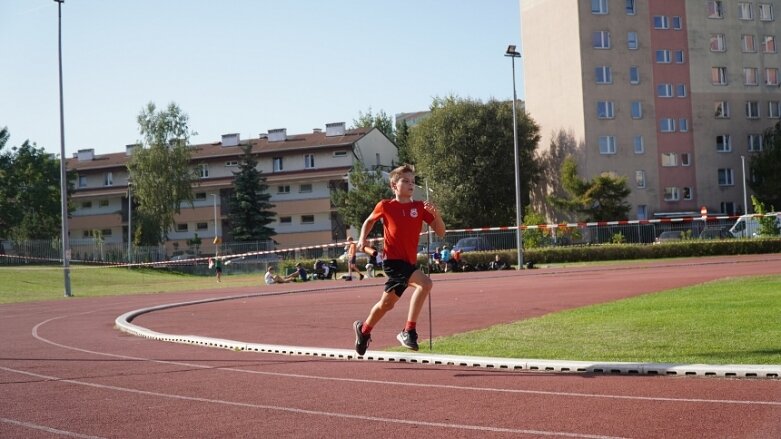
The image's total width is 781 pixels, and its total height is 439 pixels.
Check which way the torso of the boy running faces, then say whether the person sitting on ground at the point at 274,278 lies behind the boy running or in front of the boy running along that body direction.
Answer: behind

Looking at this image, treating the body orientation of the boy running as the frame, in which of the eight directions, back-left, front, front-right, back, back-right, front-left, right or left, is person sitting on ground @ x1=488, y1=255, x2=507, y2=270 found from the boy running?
back-left
